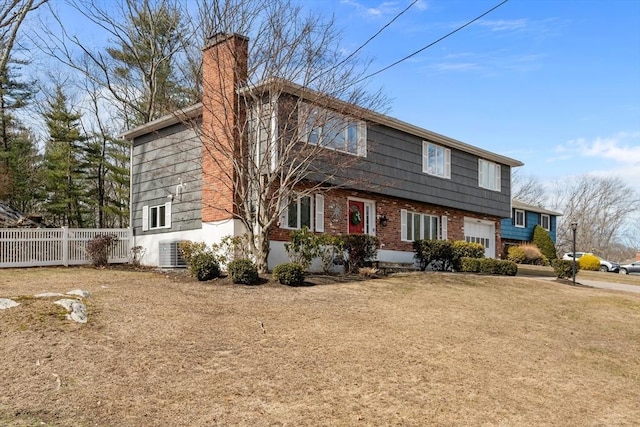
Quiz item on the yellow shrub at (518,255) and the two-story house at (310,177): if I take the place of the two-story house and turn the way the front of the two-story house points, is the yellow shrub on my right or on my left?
on my left

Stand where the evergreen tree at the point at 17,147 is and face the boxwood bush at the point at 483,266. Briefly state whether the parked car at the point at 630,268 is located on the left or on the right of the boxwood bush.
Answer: left

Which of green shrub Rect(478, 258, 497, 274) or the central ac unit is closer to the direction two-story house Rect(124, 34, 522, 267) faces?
the green shrub

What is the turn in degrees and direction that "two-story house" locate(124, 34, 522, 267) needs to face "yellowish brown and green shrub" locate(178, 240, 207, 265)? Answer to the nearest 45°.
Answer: approximately 90° to its right

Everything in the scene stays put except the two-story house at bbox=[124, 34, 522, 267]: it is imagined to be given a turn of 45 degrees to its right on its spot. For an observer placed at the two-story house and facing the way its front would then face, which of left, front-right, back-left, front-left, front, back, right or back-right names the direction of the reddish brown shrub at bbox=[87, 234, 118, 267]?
right

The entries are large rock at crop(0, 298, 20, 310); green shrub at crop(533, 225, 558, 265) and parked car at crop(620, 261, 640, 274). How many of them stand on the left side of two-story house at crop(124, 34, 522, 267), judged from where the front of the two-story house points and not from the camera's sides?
2

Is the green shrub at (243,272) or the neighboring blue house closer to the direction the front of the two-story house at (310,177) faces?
the green shrub

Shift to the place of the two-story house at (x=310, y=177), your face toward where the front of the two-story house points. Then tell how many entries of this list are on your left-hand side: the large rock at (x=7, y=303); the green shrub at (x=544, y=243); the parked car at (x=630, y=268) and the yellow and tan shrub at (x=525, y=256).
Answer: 3

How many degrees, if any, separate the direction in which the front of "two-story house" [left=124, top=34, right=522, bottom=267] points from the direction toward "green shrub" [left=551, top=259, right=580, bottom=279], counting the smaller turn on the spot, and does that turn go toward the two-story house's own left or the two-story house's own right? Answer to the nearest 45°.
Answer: approximately 45° to the two-story house's own left

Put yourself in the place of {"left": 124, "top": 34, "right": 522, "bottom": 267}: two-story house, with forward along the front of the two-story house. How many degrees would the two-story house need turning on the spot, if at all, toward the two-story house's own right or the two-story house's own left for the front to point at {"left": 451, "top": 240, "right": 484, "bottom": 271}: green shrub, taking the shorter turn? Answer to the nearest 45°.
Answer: approximately 90° to the two-story house's own left

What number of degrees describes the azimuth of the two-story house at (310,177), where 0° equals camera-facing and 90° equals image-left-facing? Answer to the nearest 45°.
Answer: approximately 315°

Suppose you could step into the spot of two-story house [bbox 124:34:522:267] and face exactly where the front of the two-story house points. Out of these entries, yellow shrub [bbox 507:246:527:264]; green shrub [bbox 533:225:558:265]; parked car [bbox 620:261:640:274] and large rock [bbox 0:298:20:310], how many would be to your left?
3

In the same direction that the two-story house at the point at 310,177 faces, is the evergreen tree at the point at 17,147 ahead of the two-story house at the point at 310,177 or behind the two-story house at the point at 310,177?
behind

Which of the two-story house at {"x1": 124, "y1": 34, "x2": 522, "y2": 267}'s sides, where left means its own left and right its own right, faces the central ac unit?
right
